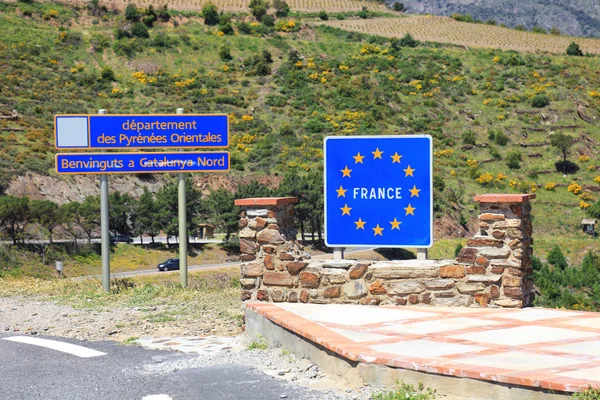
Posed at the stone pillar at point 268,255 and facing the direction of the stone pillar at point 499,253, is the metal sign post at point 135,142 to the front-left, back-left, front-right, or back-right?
back-left

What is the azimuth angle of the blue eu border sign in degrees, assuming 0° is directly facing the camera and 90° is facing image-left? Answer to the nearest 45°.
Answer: approximately 0°

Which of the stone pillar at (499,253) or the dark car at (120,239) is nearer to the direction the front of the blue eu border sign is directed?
the stone pillar

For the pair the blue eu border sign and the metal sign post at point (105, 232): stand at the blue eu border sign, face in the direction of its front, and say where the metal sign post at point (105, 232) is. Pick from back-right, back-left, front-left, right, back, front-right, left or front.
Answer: back-right

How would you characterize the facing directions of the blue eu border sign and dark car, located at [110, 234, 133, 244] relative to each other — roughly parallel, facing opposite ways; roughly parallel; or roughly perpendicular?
roughly perpendicular
